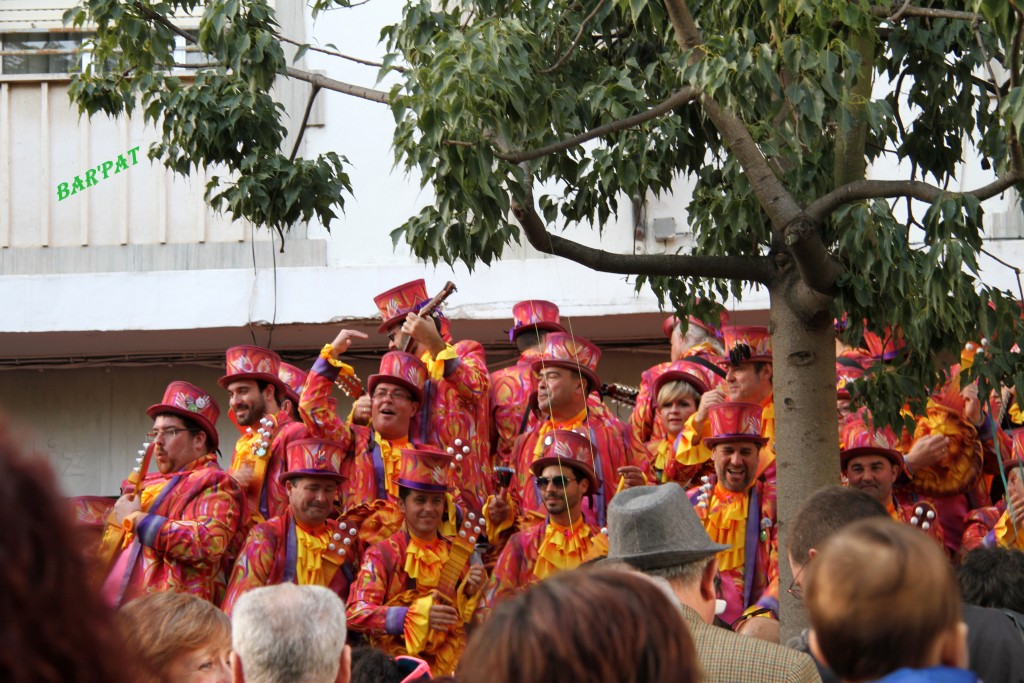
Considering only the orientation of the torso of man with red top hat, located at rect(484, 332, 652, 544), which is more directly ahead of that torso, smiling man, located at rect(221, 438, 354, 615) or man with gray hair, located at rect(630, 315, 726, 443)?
the smiling man

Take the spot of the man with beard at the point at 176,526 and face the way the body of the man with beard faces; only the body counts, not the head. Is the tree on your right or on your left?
on your left

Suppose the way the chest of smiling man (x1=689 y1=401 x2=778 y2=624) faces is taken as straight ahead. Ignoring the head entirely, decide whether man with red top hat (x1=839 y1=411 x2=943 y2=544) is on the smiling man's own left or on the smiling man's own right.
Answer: on the smiling man's own left

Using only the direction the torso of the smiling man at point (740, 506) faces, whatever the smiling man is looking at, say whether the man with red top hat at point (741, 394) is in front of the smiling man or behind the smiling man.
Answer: behind

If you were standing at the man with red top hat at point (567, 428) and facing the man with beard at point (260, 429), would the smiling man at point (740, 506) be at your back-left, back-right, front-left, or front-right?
back-left

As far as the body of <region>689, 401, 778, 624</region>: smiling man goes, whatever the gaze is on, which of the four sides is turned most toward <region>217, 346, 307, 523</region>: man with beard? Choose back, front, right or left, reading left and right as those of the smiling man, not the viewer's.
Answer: right

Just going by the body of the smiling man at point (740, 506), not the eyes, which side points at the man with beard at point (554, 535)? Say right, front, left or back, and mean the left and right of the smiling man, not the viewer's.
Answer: right
